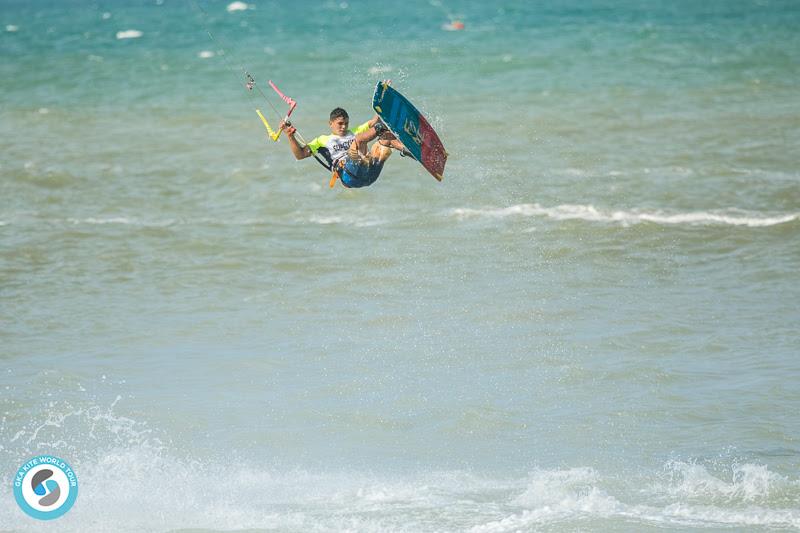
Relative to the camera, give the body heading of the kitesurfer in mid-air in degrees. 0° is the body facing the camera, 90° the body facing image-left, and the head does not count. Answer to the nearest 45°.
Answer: approximately 315°
